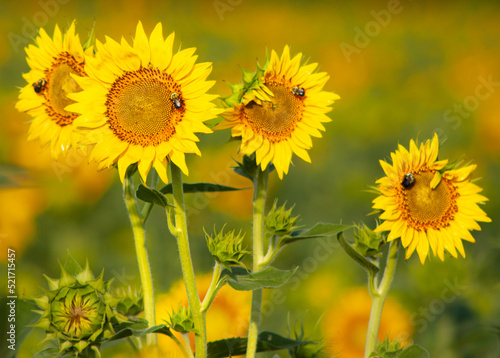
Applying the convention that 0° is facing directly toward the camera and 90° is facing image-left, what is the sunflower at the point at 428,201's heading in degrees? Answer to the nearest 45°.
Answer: approximately 0°

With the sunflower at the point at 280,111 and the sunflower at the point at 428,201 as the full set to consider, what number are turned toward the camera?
2

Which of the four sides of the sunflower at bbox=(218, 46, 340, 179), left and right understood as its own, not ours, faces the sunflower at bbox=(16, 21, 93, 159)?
right

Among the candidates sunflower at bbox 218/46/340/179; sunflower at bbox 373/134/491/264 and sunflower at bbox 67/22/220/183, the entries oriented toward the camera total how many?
3

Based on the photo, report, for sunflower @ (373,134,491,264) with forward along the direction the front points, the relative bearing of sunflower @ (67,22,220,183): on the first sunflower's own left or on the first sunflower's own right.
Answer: on the first sunflower's own right
